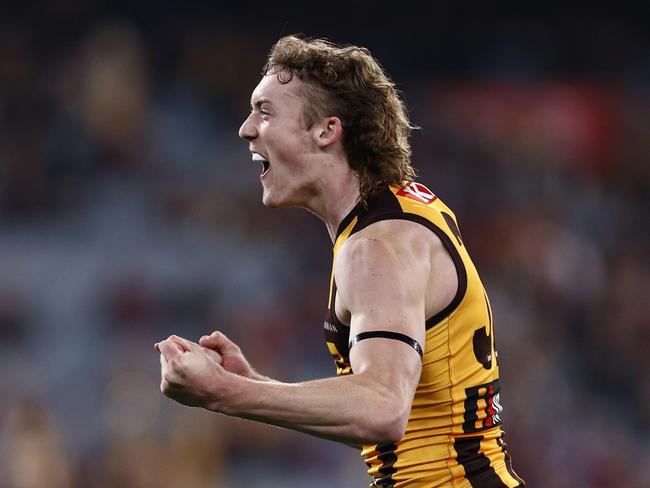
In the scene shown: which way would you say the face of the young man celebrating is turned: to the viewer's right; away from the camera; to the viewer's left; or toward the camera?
to the viewer's left

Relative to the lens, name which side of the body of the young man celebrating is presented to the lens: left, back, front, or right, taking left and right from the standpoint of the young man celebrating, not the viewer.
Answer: left
